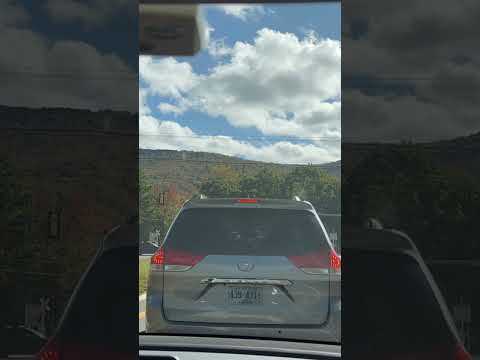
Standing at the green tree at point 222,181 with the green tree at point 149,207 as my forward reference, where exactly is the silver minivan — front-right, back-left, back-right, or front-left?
front-left

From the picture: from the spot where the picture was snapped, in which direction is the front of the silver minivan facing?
facing away from the viewer

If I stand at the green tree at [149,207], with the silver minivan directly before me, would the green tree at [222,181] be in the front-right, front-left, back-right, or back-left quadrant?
back-left

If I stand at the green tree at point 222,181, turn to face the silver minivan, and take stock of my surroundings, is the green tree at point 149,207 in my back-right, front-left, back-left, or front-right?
front-right

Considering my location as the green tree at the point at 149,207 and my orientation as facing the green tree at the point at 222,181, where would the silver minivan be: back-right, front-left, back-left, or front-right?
back-right

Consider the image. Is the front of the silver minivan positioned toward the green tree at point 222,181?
yes

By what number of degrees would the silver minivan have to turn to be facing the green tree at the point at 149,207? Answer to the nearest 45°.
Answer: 0° — it already faces it
